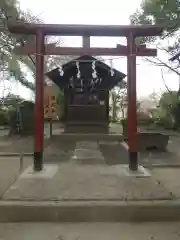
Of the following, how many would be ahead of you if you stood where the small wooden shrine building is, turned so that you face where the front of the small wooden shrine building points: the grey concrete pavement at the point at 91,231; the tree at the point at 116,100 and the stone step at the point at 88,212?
2

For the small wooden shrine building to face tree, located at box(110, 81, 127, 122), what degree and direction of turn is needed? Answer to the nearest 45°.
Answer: approximately 180°

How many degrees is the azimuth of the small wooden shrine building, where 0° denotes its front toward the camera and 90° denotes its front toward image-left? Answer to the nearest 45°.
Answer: approximately 0°

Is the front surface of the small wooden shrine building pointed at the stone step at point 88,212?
yes

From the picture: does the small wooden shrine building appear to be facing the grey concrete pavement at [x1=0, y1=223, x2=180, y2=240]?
yes
